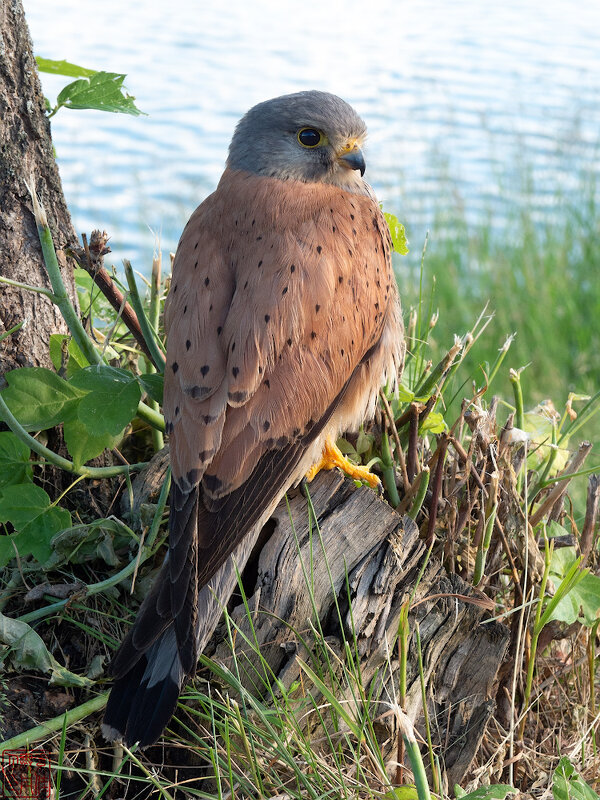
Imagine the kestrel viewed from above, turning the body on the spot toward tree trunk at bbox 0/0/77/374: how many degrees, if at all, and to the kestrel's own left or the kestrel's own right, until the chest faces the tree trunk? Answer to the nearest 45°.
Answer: approximately 90° to the kestrel's own left

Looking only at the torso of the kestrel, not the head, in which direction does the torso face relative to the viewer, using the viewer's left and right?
facing away from the viewer and to the right of the viewer
